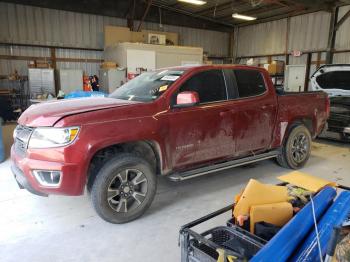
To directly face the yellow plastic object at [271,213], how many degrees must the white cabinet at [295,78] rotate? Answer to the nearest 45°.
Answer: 0° — it already faces it

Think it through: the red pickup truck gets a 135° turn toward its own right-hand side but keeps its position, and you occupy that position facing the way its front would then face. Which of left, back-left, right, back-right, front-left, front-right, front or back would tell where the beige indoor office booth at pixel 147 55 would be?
front

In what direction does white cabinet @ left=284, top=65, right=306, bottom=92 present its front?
toward the camera

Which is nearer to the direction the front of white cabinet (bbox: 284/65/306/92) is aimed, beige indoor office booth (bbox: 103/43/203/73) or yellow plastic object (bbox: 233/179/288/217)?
the yellow plastic object

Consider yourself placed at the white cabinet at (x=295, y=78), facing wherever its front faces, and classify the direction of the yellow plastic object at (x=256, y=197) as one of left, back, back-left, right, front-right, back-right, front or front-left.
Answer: front

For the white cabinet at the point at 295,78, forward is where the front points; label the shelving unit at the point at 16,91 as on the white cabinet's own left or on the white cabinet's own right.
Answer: on the white cabinet's own right

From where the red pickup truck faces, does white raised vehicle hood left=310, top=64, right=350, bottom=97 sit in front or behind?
behind

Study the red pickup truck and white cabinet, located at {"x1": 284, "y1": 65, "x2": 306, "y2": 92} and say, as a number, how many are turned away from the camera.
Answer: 0

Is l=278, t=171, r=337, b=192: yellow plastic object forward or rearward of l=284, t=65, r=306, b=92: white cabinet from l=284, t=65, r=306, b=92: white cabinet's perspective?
forward

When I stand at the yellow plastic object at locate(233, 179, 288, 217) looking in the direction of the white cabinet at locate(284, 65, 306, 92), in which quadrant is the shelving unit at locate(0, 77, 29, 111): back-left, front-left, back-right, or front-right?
front-left

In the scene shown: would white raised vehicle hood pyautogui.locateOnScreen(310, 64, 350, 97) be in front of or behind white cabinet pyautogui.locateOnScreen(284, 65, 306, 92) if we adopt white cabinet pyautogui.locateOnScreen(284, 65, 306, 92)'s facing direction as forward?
in front

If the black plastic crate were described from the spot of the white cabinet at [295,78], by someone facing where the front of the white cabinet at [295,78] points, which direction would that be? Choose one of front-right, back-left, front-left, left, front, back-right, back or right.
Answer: front

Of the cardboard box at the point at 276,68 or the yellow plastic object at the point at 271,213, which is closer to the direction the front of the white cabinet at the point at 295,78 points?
the yellow plastic object
